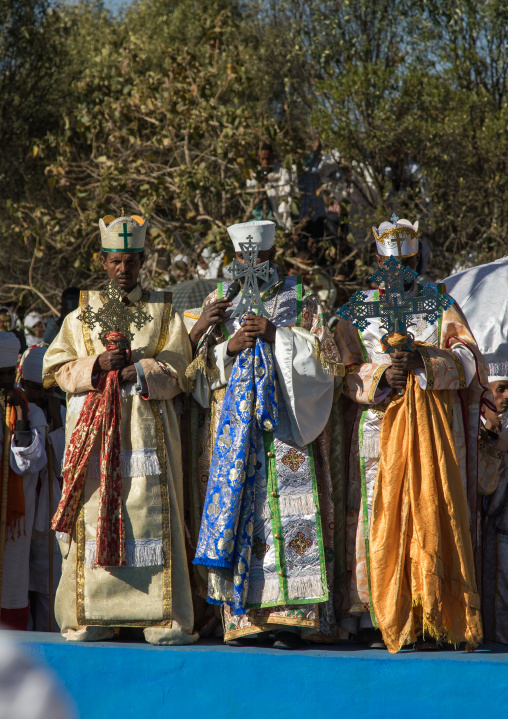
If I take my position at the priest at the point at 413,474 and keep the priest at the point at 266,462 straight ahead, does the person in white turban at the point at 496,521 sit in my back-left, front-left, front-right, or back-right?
back-right

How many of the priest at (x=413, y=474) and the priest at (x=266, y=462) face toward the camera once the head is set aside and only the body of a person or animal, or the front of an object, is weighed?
2

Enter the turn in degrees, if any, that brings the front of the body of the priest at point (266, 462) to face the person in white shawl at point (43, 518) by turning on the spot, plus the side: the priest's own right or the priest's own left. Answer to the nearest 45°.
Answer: approximately 135° to the priest's own right

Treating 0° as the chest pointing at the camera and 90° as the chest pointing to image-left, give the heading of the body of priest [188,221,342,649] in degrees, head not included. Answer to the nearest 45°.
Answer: approximately 0°

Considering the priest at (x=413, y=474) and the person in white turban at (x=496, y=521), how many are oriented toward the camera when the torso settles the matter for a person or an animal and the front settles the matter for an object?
2

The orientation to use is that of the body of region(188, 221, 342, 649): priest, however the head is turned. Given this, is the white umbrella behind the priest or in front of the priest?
behind

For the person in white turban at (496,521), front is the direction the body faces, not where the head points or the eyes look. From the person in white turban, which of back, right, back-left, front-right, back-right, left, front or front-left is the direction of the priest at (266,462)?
front-right

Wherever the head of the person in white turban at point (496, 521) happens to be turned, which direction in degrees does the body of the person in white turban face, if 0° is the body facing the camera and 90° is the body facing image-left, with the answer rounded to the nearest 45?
approximately 0°

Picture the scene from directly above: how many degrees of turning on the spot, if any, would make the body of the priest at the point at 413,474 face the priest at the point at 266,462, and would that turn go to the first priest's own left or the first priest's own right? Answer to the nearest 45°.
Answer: approximately 90° to the first priest's own right
